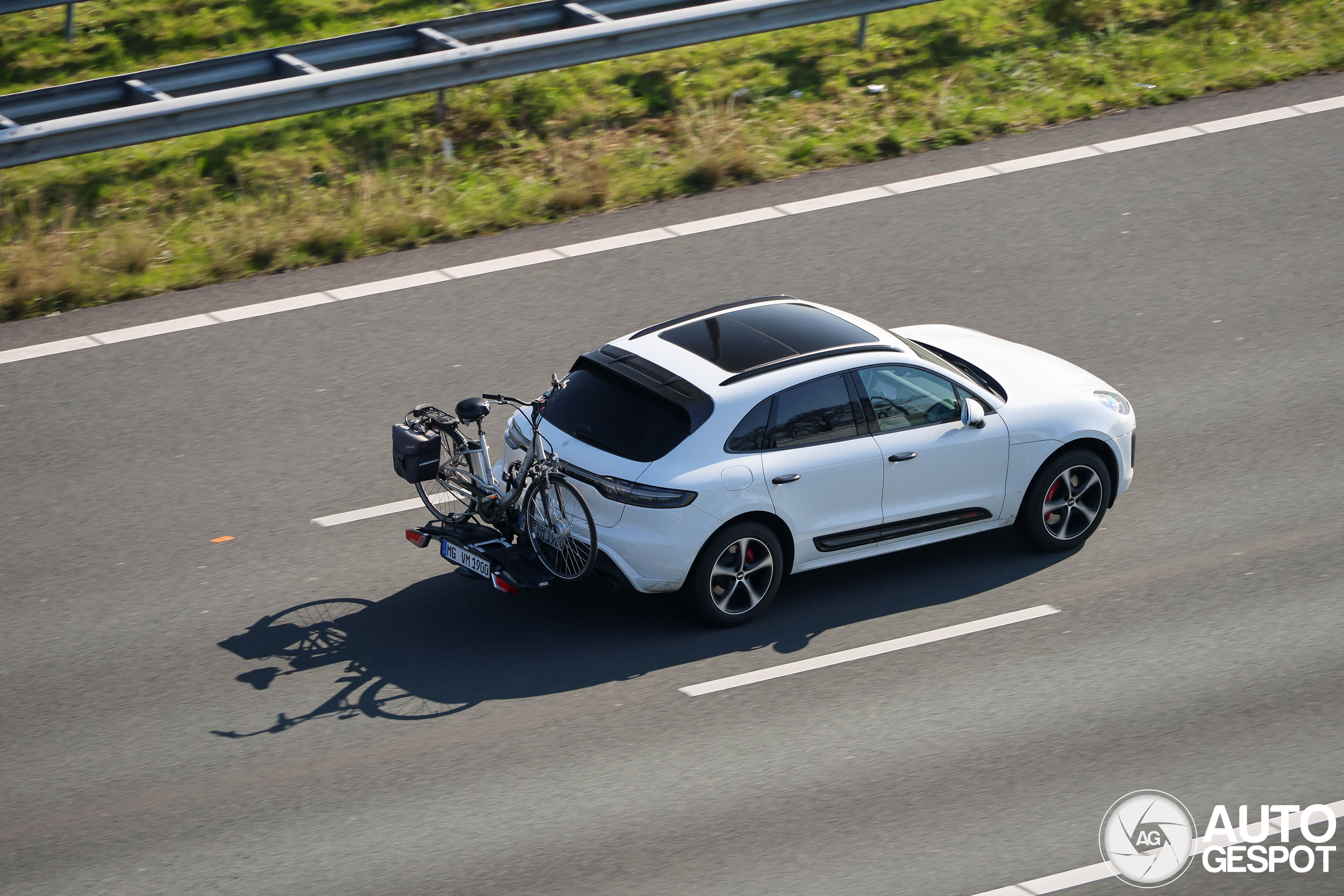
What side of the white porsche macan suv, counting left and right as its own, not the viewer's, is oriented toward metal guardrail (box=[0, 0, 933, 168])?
left

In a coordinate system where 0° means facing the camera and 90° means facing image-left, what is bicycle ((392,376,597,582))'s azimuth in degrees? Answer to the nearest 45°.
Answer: approximately 315°

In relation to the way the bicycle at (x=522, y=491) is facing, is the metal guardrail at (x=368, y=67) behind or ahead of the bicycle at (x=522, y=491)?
behind

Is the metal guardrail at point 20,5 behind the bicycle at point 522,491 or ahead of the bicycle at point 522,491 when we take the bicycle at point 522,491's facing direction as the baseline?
behind

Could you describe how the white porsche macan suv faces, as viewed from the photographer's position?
facing away from the viewer and to the right of the viewer
